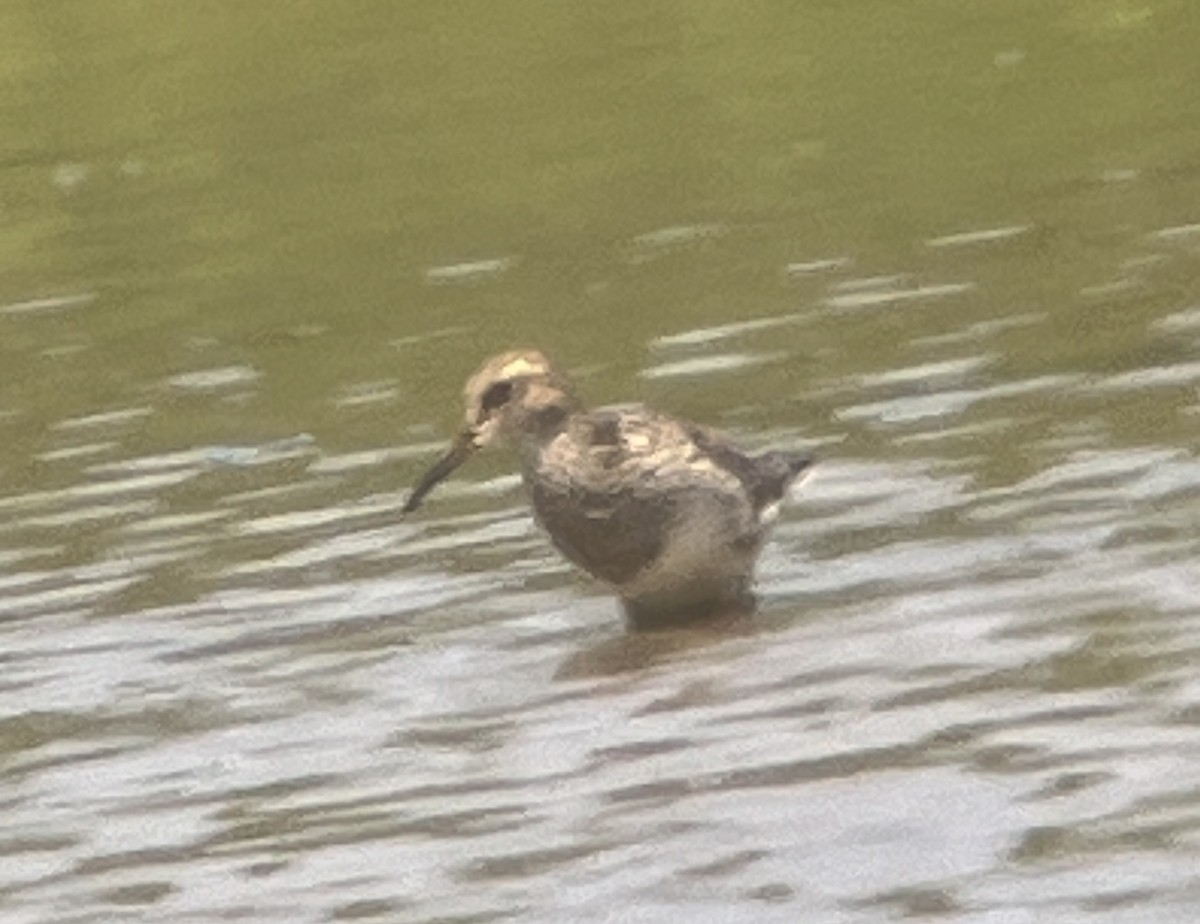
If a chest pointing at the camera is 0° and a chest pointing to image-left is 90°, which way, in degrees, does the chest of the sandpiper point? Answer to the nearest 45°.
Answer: approximately 90°
